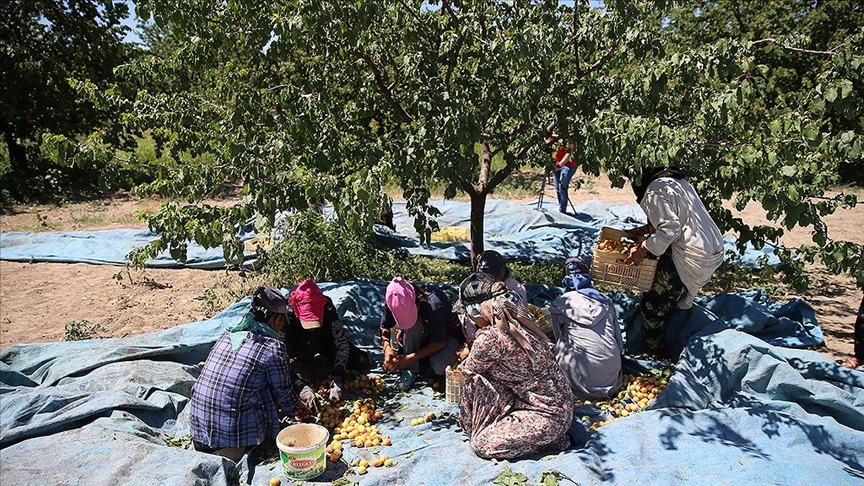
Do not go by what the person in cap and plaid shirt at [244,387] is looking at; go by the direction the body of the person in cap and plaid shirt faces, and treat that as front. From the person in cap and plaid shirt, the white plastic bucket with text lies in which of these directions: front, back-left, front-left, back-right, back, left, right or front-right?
right

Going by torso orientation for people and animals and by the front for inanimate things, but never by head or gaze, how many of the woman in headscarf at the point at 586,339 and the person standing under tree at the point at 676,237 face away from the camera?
1

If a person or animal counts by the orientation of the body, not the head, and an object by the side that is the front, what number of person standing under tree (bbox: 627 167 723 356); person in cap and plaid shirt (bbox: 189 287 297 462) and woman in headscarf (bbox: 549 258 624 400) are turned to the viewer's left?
1

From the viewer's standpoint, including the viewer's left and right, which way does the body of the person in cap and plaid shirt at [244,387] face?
facing away from the viewer and to the right of the viewer

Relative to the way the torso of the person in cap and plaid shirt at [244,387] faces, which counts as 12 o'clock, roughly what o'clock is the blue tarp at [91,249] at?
The blue tarp is roughly at 10 o'clock from the person in cap and plaid shirt.

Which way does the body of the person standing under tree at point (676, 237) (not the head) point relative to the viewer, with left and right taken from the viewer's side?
facing to the left of the viewer

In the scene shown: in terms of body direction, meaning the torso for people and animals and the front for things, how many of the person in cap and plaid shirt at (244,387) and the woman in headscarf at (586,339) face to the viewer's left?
0

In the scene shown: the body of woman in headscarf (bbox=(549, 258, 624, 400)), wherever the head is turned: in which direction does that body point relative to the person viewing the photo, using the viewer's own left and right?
facing away from the viewer

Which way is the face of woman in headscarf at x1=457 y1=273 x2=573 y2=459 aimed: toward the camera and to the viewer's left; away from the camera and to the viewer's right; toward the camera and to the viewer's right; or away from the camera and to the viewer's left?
away from the camera and to the viewer's left

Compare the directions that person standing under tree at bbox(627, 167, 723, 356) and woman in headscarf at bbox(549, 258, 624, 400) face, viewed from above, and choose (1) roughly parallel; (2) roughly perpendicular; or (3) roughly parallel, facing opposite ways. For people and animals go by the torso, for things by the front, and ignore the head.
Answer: roughly perpendicular

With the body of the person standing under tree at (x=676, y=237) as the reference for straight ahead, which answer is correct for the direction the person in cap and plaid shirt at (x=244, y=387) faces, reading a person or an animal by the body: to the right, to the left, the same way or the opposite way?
to the right

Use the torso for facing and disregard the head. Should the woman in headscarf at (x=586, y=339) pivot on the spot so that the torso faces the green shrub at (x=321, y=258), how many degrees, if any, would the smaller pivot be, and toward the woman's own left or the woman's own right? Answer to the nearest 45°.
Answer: approximately 45° to the woman's own left

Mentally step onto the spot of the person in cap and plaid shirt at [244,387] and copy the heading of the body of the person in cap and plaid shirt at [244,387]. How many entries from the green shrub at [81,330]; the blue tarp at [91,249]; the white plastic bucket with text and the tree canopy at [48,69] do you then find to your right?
1
